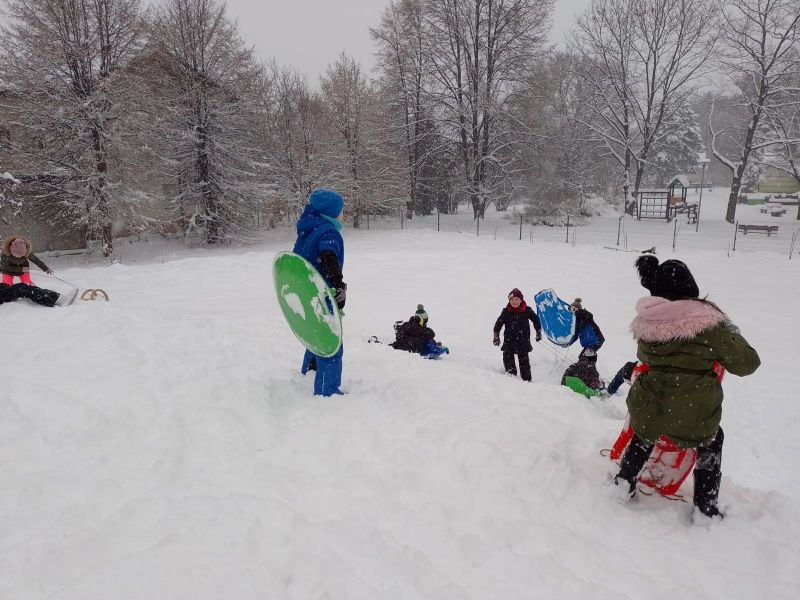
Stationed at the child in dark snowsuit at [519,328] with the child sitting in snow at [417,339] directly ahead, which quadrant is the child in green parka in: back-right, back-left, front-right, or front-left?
back-left

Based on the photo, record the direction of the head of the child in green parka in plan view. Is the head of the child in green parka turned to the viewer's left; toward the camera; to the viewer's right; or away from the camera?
away from the camera

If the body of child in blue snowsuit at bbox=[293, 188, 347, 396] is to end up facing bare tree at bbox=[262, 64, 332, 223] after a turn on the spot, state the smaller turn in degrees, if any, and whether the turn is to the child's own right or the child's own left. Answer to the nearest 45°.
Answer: approximately 45° to the child's own left

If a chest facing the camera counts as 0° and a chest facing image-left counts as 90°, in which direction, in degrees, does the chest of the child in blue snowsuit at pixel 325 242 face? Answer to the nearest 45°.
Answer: approximately 225°
